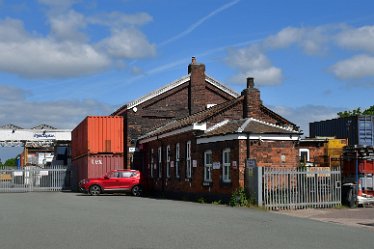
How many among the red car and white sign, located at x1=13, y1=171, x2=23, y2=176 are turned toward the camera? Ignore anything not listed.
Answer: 1

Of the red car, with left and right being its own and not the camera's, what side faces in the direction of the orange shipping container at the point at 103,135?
right

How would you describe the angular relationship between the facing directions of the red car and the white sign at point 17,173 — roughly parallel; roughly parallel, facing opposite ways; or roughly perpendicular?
roughly perpendicular

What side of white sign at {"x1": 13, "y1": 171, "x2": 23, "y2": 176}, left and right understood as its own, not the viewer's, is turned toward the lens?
front

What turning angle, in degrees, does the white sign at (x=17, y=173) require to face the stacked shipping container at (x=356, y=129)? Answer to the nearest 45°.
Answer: approximately 45° to its left

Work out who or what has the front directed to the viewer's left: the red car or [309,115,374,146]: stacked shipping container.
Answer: the red car

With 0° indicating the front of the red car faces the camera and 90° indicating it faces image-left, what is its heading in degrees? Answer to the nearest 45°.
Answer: approximately 90°

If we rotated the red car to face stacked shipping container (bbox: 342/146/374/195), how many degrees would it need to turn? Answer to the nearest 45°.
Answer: approximately 135° to its left

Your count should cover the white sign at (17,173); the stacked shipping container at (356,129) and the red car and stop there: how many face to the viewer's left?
1

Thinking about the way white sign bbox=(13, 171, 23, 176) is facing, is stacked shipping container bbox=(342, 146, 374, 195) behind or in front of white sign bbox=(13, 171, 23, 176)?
in front

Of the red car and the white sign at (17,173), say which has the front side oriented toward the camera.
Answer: the white sign
